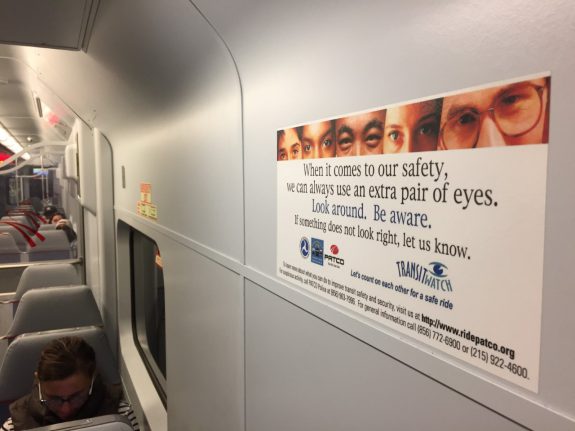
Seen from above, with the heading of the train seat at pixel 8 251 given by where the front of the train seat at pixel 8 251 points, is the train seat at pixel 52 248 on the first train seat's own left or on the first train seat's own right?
on the first train seat's own left

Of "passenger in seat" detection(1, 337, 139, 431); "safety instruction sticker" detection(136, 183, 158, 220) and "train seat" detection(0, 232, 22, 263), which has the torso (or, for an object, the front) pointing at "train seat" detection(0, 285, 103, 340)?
"train seat" detection(0, 232, 22, 263)

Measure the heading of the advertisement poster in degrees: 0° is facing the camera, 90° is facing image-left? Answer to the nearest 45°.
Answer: approximately 45°

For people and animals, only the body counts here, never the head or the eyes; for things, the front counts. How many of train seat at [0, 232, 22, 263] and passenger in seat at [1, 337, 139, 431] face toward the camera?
2

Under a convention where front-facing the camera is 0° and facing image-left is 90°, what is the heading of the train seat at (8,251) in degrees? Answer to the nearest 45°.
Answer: approximately 0°

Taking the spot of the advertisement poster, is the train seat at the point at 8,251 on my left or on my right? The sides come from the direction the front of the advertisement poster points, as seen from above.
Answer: on my right

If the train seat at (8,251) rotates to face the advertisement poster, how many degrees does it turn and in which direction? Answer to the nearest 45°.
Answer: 0° — it already faces it

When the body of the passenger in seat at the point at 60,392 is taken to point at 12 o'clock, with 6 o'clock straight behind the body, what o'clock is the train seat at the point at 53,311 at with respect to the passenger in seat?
The train seat is roughly at 6 o'clock from the passenger in seat.
